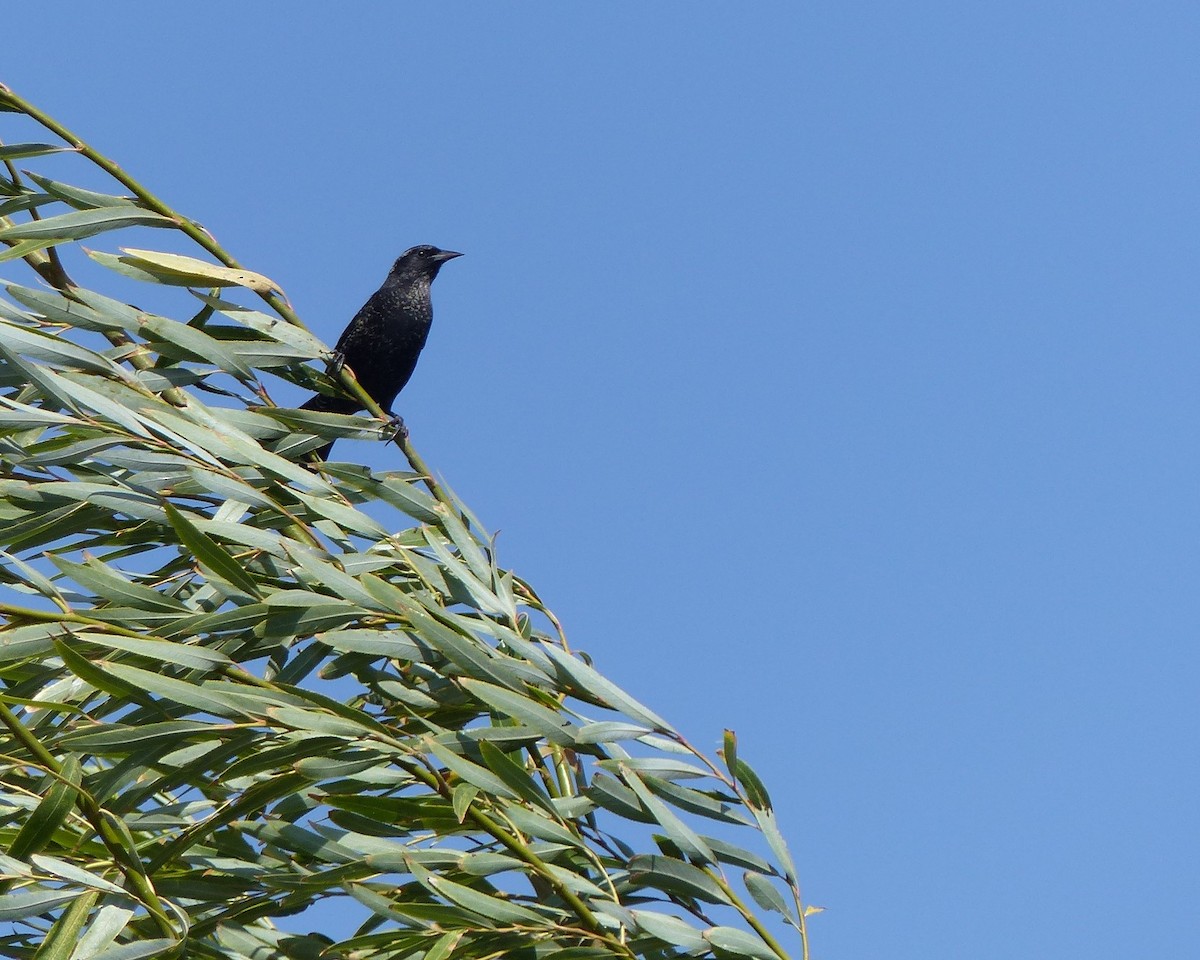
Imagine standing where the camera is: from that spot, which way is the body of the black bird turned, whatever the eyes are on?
to the viewer's right
